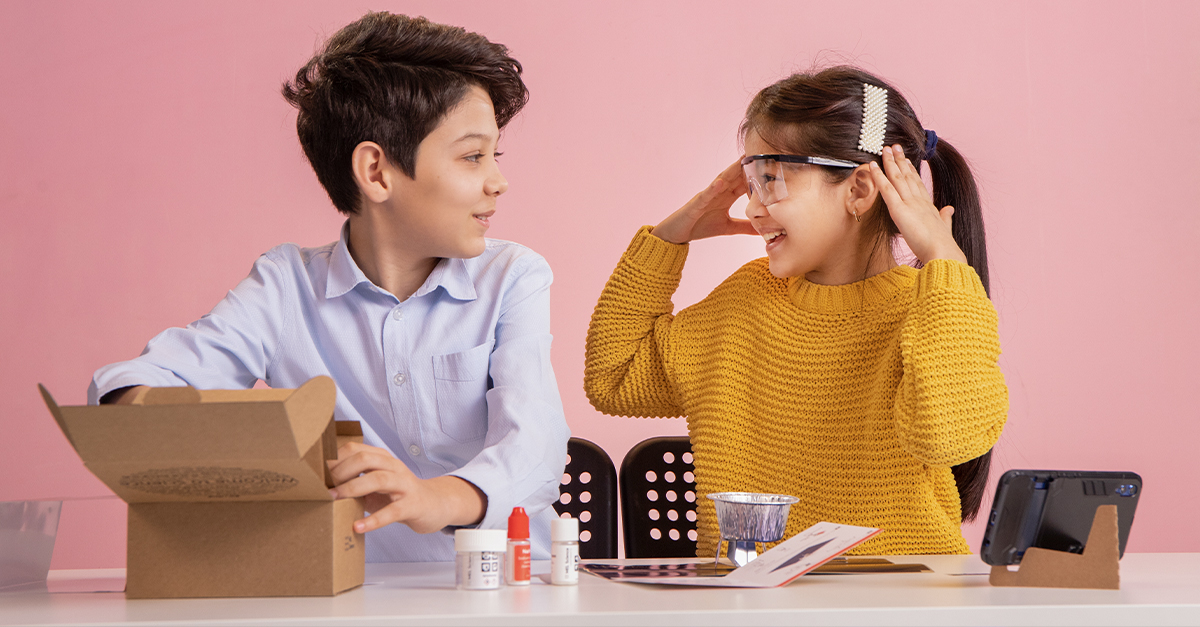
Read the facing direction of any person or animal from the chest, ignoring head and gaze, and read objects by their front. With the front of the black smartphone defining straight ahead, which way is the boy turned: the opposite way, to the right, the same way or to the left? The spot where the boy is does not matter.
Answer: the opposite way

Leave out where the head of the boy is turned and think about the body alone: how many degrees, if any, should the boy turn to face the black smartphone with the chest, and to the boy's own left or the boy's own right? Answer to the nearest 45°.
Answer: approximately 45° to the boy's own left

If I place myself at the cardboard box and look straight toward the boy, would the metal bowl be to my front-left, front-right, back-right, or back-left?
front-right

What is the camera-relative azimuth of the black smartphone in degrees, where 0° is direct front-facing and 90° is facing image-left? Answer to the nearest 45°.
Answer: approximately 135°

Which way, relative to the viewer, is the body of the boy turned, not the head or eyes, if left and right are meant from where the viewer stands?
facing the viewer

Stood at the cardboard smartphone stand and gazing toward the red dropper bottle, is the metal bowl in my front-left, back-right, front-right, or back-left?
front-right

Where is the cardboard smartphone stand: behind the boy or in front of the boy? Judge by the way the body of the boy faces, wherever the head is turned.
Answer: in front

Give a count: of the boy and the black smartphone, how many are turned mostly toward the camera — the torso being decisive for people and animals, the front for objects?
1

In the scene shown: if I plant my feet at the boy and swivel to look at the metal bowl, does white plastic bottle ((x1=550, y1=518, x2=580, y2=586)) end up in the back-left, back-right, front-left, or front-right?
front-right

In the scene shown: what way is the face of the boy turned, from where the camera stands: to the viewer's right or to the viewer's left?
to the viewer's right

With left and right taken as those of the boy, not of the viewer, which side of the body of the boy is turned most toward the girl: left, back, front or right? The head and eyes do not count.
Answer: left
